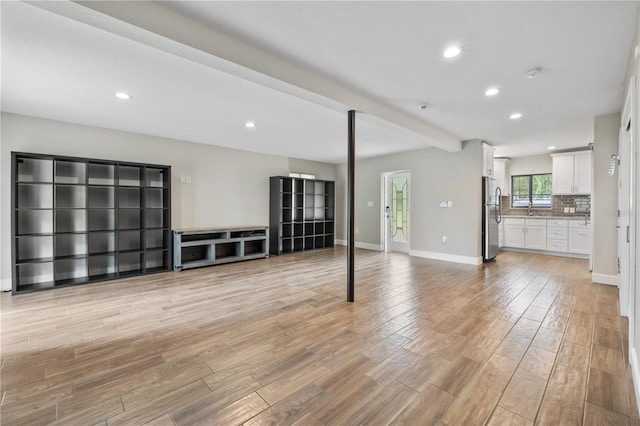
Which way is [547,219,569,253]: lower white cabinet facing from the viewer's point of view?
toward the camera

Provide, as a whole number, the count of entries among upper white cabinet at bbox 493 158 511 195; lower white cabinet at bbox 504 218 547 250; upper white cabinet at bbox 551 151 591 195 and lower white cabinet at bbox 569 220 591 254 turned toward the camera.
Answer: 4

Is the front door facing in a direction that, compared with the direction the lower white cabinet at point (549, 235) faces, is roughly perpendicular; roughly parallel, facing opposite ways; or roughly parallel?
roughly parallel

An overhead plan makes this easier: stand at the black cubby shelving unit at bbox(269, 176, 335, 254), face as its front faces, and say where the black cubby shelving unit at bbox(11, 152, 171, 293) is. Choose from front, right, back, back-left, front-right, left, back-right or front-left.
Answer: right

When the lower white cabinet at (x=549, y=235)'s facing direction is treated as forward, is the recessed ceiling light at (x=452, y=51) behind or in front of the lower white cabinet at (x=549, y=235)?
in front

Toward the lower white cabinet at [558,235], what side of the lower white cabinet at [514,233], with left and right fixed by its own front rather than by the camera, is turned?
left

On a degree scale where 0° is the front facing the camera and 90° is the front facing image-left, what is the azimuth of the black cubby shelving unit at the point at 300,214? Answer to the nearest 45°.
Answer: approximately 315°

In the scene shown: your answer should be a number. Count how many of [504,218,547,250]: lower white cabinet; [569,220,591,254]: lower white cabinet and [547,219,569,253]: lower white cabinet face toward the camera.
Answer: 3

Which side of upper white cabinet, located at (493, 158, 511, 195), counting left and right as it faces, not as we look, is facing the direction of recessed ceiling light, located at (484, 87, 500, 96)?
front

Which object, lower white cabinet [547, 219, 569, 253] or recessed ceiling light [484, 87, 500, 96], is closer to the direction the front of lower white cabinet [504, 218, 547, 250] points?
the recessed ceiling light

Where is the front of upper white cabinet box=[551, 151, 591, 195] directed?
toward the camera

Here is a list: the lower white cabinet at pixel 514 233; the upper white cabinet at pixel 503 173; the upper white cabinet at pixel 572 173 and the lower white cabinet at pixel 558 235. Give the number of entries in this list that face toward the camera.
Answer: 4

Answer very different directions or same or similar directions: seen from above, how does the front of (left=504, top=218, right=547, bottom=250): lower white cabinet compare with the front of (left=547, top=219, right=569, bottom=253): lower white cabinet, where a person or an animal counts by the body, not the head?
same or similar directions

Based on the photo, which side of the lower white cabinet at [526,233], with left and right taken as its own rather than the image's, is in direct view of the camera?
front

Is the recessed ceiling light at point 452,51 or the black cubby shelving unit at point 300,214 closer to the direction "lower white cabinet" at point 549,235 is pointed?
the recessed ceiling light

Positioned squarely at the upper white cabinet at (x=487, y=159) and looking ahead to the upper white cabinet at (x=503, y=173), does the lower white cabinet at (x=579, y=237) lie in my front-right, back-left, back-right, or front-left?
front-right
